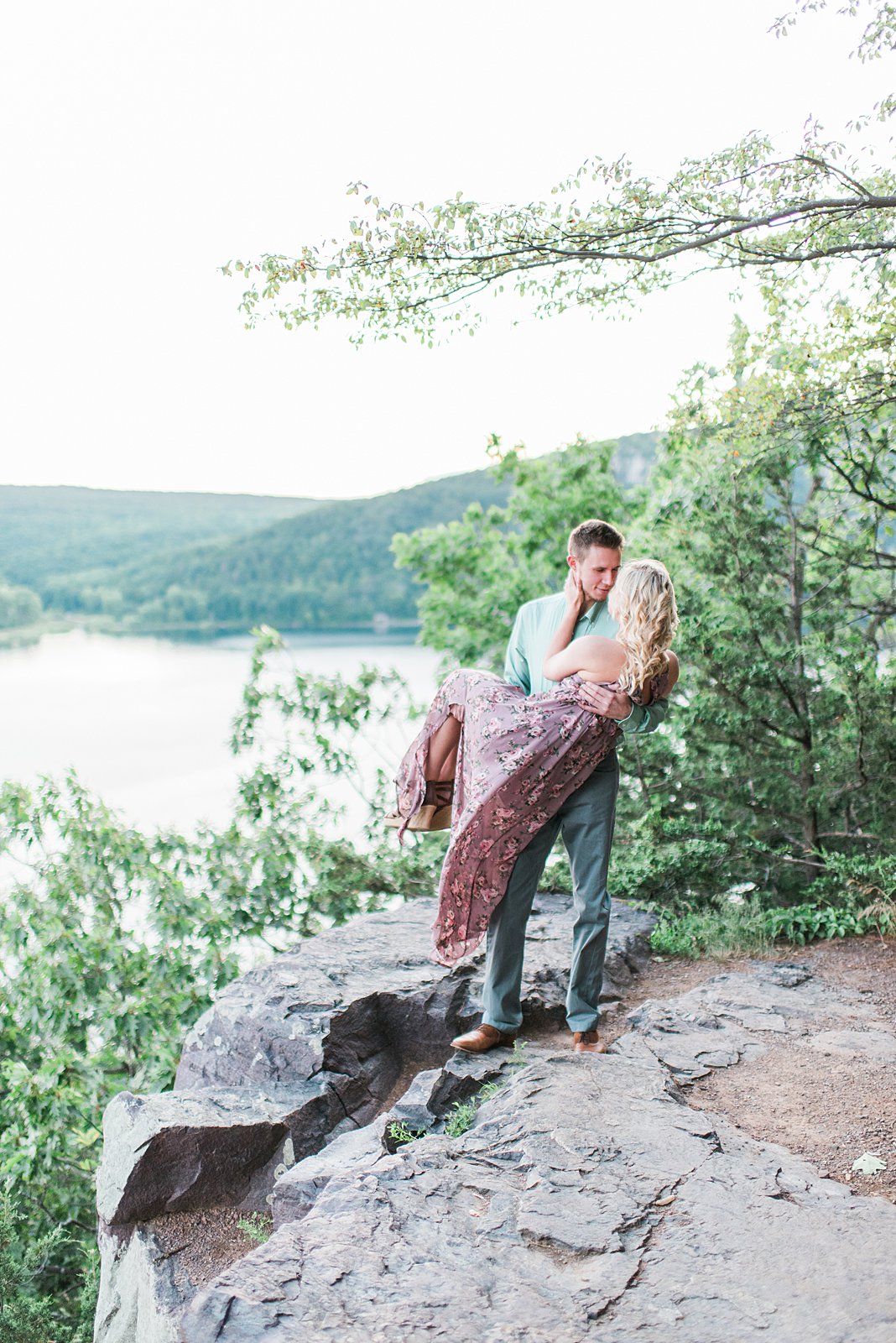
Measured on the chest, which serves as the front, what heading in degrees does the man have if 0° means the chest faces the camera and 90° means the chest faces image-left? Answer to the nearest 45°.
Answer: approximately 0°

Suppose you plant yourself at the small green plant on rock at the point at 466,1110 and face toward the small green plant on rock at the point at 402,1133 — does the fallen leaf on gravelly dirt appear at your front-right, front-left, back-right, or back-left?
back-left

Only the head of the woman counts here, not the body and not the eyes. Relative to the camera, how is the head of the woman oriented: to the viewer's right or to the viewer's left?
to the viewer's left

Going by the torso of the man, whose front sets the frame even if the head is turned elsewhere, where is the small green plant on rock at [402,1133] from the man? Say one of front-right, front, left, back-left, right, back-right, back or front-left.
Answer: front-right
